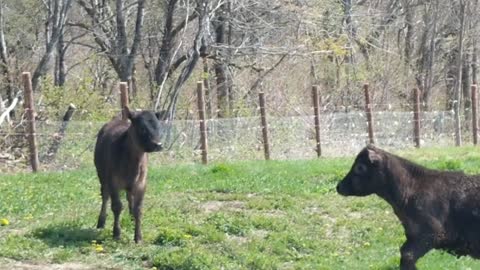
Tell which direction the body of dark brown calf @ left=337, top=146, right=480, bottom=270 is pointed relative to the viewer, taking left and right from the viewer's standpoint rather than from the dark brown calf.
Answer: facing to the left of the viewer

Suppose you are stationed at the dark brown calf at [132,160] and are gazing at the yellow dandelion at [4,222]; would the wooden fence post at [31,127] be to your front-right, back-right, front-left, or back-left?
front-right

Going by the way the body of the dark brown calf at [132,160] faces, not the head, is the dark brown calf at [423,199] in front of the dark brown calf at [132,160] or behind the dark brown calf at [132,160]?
in front

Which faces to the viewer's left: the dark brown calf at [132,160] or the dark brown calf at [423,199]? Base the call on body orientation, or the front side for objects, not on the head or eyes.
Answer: the dark brown calf at [423,199]

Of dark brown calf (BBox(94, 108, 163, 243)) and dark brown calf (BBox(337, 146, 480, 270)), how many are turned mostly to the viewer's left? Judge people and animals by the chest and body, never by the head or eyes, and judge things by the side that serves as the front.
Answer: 1

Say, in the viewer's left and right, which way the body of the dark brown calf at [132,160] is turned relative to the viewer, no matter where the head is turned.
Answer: facing the viewer and to the right of the viewer

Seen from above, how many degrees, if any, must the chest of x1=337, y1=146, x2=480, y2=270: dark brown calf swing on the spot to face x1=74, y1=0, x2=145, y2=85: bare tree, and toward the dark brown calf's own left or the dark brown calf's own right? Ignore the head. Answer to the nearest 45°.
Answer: approximately 45° to the dark brown calf's own right

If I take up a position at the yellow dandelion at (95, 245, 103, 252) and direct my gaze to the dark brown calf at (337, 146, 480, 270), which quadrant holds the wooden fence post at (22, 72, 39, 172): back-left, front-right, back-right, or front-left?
back-left

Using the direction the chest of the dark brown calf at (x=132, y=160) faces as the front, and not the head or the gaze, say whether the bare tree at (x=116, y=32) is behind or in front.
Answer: behind

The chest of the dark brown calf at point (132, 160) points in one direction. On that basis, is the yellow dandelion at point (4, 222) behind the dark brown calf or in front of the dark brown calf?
behind

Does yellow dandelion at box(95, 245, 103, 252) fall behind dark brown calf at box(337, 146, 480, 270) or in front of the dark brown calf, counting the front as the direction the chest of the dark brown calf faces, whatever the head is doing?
in front

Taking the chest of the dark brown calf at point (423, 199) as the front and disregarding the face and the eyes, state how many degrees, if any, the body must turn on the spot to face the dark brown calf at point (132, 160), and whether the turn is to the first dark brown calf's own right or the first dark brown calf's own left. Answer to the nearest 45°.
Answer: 0° — it already faces it

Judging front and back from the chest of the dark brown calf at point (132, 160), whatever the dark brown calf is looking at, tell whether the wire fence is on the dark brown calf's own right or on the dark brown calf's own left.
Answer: on the dark brown calf's own left
